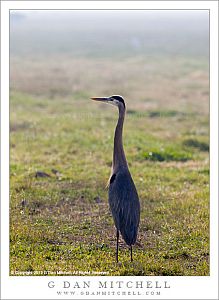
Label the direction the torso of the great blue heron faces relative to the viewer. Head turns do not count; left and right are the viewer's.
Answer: facing away from the viewer and to the left of the viewer
